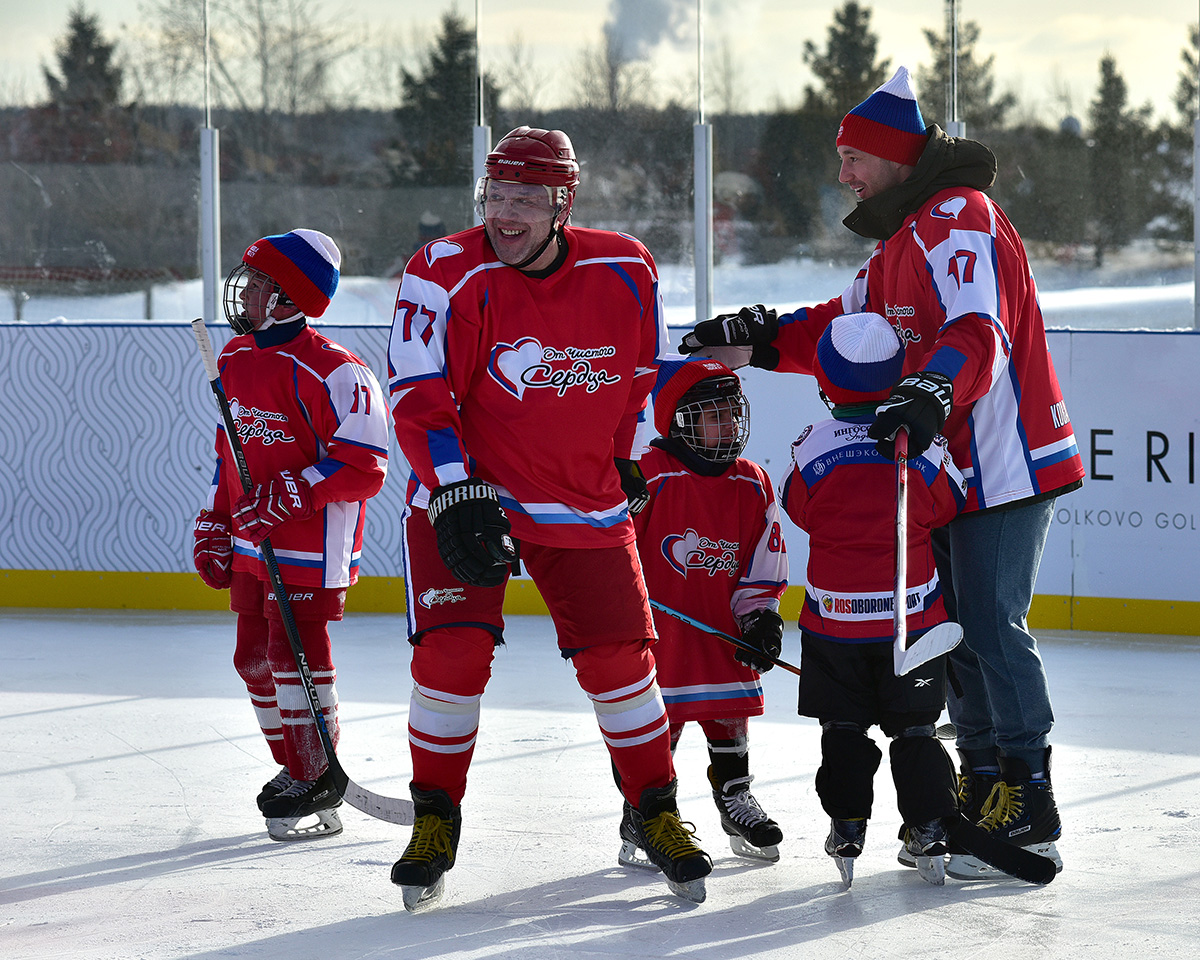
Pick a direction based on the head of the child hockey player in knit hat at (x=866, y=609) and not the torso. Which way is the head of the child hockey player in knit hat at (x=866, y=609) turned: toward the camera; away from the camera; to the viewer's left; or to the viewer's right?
away from the camera

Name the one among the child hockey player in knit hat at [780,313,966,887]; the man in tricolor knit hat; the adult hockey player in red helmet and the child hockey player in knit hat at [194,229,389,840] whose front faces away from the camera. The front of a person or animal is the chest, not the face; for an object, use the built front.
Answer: the child hockey player in knit hat at [780,313,966,887]

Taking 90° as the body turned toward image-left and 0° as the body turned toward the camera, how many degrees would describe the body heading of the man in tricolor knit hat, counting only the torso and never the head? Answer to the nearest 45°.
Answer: approximately 90°

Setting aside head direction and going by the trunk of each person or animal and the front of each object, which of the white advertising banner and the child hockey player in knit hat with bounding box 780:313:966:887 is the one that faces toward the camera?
the white advertising banner

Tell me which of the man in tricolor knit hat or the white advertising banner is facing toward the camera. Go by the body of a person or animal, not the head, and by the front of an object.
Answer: the white advertising banner

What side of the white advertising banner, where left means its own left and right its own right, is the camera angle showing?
front

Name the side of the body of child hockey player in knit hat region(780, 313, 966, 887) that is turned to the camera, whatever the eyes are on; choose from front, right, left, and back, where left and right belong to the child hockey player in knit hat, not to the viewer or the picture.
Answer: back
